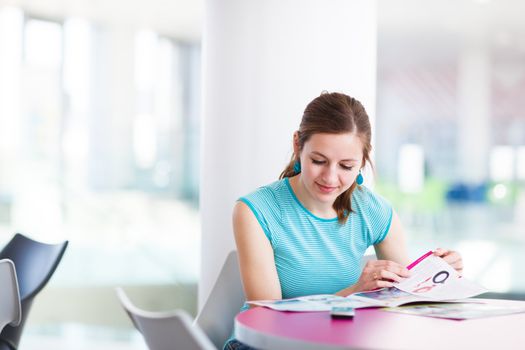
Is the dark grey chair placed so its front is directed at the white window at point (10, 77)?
no

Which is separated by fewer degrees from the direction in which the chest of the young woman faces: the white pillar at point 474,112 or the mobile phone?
the mobile phone

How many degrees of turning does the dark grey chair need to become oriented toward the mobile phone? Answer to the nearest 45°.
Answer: approximately 90° to its left

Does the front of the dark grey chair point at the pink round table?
no

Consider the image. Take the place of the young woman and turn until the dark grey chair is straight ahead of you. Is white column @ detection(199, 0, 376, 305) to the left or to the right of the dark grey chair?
right

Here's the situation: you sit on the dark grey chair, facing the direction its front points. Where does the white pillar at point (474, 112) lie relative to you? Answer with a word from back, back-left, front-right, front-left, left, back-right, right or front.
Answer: back

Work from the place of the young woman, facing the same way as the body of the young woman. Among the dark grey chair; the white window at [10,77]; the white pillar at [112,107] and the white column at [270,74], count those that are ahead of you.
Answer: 0

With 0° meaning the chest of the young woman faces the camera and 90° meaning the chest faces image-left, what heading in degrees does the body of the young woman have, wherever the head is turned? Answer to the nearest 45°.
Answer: approximately 315°

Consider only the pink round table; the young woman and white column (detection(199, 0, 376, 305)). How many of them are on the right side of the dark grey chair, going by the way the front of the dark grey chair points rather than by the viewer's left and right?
0

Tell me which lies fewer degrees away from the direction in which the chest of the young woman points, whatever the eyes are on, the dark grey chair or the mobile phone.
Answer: the mobile phone

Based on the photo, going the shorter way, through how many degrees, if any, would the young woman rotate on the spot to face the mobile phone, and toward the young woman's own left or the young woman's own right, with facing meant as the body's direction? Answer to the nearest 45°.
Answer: approximately 45° to the young woman's own right
